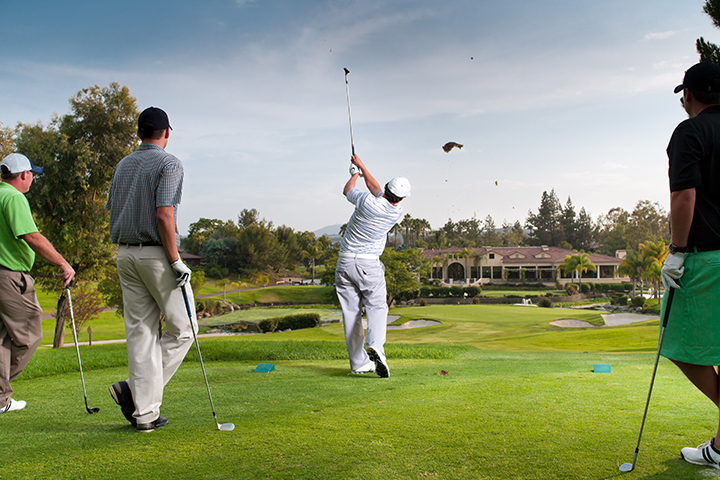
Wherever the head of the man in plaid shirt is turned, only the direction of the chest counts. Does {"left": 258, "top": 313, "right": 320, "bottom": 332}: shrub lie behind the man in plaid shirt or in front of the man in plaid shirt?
in front

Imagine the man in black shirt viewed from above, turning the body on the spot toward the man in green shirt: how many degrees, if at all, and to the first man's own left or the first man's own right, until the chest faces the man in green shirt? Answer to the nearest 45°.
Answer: approximately 45° to the first man's own left

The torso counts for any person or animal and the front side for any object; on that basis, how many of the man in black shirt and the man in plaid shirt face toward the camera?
0

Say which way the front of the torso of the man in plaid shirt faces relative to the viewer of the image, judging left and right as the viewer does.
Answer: facing away from the viewer and to the right of the viewer

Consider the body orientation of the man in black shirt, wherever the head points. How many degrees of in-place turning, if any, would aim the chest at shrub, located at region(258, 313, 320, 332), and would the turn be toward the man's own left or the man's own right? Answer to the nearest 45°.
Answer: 0° — they already face it

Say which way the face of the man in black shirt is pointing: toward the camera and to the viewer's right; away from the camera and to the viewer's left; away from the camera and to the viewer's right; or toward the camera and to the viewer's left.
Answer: away from the camera and to the viewer's left

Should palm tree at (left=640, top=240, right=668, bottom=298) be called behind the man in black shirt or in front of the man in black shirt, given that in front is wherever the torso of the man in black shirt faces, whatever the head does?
in front

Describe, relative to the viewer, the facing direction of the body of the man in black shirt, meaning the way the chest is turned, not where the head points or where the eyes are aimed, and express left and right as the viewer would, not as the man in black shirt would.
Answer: facing away from the viewer and to the left of the viewer

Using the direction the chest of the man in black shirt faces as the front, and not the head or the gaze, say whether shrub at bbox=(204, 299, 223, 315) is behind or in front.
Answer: in front

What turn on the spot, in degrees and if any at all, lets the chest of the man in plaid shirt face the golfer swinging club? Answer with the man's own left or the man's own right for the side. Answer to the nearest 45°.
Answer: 0° — they already face them

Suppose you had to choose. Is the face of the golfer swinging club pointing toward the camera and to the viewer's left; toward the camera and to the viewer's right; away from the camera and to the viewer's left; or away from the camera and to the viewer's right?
away from the camera and to the viewer's right

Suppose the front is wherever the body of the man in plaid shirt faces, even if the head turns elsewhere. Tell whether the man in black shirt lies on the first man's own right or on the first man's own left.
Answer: on the first man's own right

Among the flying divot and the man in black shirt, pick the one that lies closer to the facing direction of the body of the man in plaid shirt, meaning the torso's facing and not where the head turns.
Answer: the flying divot
